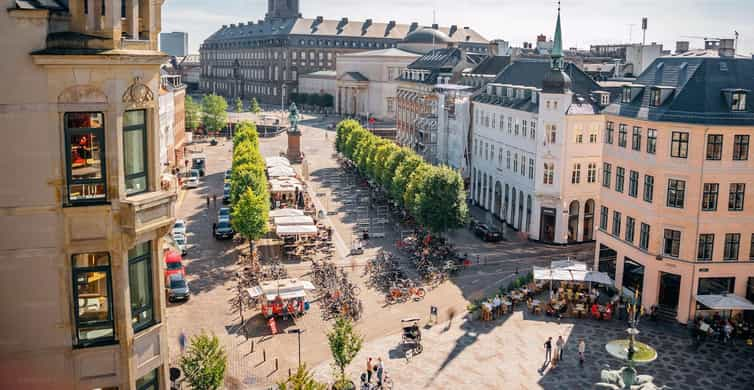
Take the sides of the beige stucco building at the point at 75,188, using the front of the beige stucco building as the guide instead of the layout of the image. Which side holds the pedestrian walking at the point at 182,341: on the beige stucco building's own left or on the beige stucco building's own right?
on the beige stucco building's own left

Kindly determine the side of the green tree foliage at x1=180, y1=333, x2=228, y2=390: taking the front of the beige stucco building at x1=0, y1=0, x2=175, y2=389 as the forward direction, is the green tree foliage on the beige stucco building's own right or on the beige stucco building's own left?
on the beige stucco building's own left

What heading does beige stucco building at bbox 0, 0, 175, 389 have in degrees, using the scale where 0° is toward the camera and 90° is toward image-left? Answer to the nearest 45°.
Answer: approximately 315°
